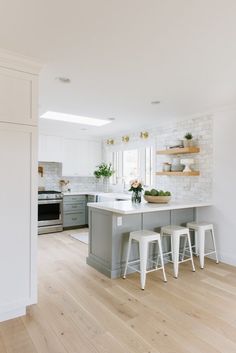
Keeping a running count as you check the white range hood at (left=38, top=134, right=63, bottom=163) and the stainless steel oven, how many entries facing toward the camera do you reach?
2

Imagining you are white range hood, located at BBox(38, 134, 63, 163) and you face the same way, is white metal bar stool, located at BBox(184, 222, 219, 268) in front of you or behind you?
in front

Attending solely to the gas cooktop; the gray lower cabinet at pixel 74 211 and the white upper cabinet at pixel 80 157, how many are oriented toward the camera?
3

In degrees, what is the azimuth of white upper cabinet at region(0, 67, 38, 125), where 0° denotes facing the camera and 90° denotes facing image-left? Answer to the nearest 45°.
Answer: approximately 315°

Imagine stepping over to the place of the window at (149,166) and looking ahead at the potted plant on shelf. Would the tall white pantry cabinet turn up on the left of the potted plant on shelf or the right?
right

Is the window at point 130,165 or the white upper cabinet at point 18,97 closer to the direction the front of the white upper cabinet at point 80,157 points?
the white upper cabinet

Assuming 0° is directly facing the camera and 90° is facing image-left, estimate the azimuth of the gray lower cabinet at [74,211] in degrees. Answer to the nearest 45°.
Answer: approximately 0°

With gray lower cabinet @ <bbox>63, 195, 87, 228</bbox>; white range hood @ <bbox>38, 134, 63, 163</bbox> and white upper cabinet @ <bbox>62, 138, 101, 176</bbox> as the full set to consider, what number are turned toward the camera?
3

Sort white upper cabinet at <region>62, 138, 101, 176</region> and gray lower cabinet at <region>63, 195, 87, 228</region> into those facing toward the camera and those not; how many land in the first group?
2

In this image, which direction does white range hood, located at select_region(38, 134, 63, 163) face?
toward the camera

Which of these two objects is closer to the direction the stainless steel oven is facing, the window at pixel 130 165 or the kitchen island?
the kitchen island

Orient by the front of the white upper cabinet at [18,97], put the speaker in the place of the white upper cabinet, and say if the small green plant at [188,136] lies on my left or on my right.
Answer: on my left

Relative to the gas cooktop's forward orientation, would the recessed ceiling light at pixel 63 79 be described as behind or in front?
in front

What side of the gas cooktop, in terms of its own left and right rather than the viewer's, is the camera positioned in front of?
front

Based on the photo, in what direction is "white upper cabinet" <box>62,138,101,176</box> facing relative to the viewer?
toward the camera
